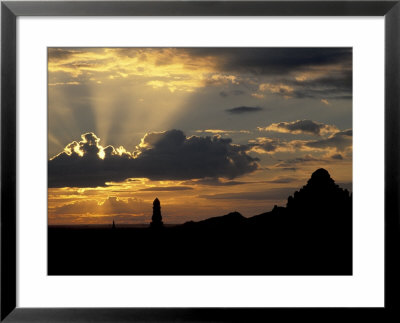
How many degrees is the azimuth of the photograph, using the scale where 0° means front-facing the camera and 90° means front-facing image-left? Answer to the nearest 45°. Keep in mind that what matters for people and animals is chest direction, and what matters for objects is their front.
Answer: approximately 0°
